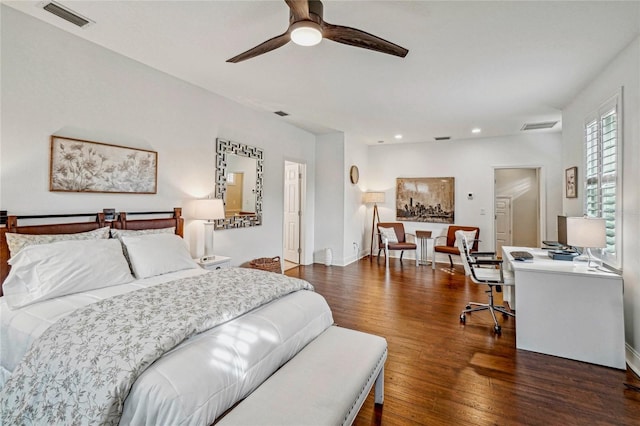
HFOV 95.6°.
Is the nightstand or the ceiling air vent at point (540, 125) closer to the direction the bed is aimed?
the ceiling air vent

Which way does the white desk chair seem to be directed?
to the viewer's right

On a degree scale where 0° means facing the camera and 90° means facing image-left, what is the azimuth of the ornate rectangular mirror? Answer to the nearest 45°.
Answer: approximately 315°

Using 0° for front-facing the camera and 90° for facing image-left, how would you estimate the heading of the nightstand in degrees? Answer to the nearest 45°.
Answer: approximately 315°

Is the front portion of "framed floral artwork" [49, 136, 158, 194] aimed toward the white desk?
yes

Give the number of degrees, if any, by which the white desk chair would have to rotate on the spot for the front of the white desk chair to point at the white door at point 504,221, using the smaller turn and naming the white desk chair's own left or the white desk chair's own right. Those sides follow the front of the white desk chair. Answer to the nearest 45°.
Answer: approximately 90° to the white desk chair's own left

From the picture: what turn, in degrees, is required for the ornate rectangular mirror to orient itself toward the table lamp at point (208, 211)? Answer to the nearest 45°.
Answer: approximately 90° to its right

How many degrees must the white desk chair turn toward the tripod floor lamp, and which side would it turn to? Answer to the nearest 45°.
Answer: approximately 135° to its left

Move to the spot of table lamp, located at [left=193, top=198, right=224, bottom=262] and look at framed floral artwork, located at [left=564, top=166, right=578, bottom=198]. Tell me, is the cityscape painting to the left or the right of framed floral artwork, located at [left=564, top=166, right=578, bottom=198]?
left
